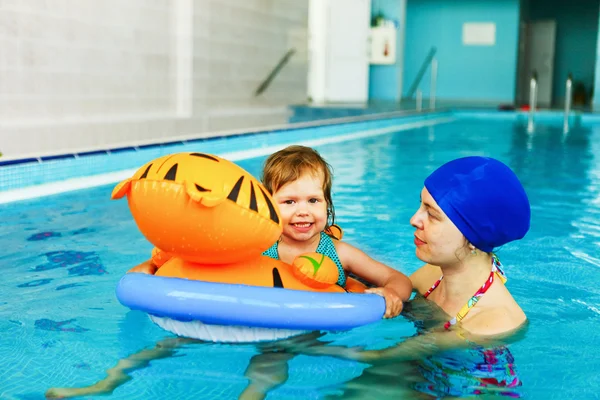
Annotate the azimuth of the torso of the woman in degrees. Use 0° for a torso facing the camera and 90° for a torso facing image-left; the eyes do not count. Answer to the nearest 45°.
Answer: approximately 45°

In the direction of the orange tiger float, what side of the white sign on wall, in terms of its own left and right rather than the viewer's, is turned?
front

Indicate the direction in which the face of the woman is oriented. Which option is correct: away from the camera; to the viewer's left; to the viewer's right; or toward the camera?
to the viewer's left

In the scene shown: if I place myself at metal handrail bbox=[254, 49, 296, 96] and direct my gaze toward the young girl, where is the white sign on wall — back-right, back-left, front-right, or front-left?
back-left

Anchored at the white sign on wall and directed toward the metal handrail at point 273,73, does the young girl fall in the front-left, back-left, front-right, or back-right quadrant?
front-left

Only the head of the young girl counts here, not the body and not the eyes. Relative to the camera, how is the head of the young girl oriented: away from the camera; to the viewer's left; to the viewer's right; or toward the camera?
toward the camera

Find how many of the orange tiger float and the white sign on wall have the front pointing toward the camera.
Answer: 1

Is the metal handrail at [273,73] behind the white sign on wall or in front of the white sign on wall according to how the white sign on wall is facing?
in front

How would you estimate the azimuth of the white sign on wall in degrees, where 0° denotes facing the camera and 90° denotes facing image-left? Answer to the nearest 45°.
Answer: approximately 0°

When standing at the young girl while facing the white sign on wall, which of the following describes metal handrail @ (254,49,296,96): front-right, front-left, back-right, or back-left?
front-left

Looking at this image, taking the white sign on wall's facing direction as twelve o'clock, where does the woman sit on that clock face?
The woman is roughly at 12 o'clock from the white sign on wall.

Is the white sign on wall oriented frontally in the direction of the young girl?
yes

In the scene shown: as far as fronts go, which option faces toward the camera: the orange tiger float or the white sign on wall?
the white sign on wall
